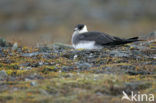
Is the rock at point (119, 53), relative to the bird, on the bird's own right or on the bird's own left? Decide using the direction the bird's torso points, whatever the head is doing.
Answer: on the bird's own left

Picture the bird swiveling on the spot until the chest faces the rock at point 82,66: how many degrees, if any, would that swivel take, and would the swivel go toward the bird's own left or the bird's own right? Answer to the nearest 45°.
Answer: approximately 90° to the bird's own left

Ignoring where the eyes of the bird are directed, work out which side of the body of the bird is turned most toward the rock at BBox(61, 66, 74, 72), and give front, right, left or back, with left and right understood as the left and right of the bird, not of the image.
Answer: left

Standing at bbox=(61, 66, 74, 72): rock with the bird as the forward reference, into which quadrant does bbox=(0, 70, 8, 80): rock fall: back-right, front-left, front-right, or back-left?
back-left

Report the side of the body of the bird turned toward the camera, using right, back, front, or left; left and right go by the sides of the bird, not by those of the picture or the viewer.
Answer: left

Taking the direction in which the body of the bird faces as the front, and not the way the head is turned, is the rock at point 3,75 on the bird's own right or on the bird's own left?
on the bird's own left
